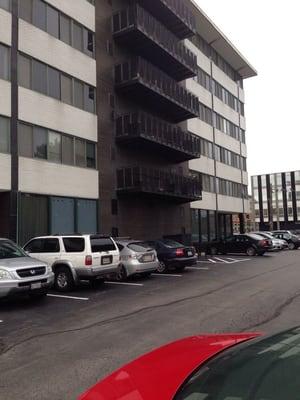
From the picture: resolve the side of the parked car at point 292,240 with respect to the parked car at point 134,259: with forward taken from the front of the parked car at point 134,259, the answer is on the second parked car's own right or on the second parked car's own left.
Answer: on the second parked car's own right

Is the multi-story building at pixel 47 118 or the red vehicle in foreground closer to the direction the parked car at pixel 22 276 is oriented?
the red vehicle in foreground

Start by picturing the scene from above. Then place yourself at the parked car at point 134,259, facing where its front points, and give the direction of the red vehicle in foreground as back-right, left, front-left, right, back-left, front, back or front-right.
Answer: back-left

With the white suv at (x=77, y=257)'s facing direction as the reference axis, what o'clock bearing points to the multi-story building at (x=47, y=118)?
The multi-story building is roughly at 1 o'clock from the white suv.

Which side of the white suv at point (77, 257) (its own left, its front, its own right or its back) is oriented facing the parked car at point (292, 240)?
right

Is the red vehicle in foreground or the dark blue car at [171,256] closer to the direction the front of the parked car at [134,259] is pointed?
the dark blue car

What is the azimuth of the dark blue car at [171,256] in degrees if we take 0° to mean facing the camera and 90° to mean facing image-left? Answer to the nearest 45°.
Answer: approximately 135°

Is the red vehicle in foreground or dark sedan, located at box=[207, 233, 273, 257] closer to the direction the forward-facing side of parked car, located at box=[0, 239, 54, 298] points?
the red vehicle in foreground

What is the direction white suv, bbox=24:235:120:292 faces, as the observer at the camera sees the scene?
facing away from the viewer and to the left of the viewer

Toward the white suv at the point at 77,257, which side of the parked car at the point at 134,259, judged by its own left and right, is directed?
left

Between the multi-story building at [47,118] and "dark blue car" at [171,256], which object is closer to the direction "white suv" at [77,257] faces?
the multi-story building

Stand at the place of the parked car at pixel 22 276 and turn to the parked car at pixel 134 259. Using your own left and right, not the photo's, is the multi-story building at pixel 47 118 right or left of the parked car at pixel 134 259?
left

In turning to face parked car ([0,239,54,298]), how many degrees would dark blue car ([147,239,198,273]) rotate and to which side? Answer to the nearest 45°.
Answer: approximately 90° to its left

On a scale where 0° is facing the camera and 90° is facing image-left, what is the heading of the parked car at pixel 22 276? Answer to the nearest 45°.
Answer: approximately 315°

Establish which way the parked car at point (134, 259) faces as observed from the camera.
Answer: facing away from the viewer and to the left of the viewer
